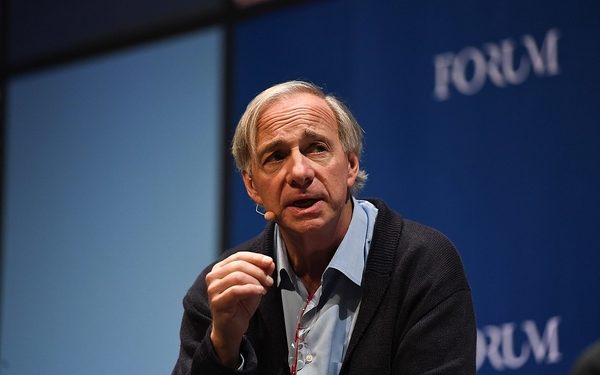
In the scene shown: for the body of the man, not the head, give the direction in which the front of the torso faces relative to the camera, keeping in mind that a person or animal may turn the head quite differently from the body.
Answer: toward the camera
